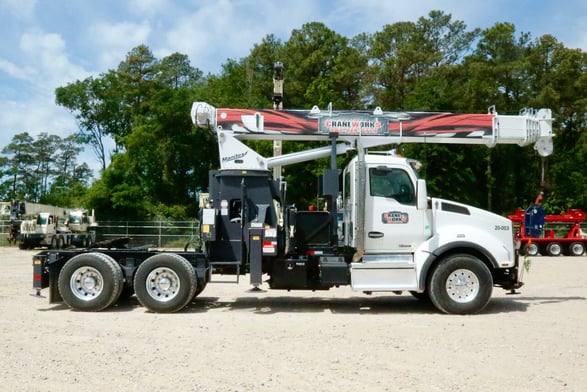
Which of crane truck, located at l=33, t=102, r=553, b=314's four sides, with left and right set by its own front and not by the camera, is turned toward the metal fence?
left

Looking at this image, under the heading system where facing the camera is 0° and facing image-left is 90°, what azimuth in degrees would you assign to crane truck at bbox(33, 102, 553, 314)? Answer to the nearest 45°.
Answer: approximately 270°
